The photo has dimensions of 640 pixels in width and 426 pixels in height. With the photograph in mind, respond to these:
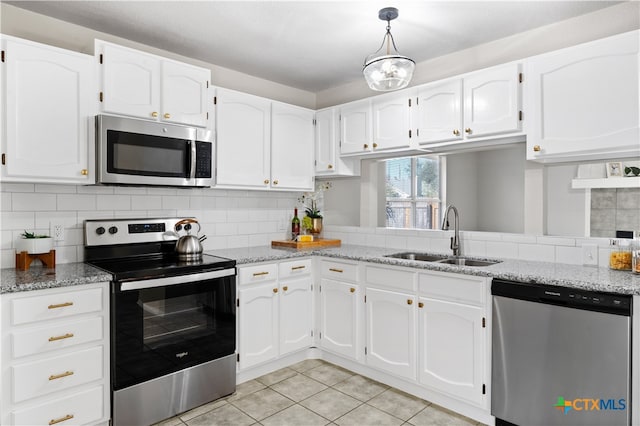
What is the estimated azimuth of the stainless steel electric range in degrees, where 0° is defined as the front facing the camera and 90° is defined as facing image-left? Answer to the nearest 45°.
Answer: approximately 315°

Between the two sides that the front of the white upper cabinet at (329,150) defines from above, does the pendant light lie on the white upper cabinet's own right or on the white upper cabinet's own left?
on the white upper cabinet's own left

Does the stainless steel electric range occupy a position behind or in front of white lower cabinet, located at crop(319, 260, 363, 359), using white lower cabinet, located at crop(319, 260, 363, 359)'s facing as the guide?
in front

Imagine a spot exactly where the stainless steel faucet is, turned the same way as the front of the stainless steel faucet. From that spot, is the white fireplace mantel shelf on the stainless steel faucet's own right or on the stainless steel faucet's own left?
on the stainless steel faucet's own left

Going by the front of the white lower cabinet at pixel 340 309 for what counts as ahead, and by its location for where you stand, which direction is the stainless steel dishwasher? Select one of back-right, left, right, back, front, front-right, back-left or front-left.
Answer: left

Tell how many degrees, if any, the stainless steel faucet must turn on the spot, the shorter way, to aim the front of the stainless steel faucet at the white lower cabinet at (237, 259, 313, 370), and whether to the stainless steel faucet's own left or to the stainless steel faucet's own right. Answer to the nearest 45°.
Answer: approximately 45° to the stainless steel faucet's own right

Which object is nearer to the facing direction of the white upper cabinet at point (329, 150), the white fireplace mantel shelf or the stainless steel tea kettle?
the stainless steel tea kettle
